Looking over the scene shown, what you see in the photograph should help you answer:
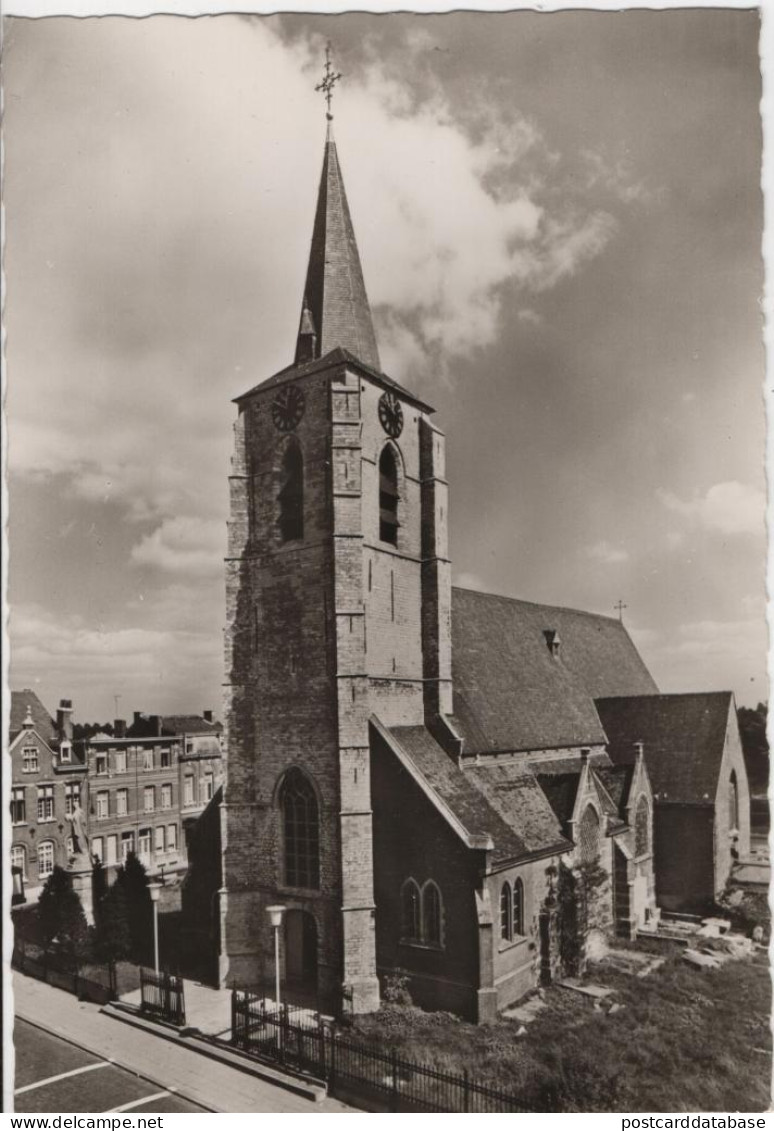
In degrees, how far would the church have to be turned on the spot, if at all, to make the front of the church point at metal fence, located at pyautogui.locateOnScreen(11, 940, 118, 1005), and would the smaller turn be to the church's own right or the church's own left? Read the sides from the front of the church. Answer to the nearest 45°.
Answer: approximately 45° to the church's own right

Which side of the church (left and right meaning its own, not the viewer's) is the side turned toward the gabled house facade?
right

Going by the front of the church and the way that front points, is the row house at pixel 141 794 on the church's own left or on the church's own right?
on the church's own right

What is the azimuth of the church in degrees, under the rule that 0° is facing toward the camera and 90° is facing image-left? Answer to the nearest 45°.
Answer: approximately 45°

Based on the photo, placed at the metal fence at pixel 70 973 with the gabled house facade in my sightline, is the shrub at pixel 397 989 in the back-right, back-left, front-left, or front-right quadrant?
back-right
